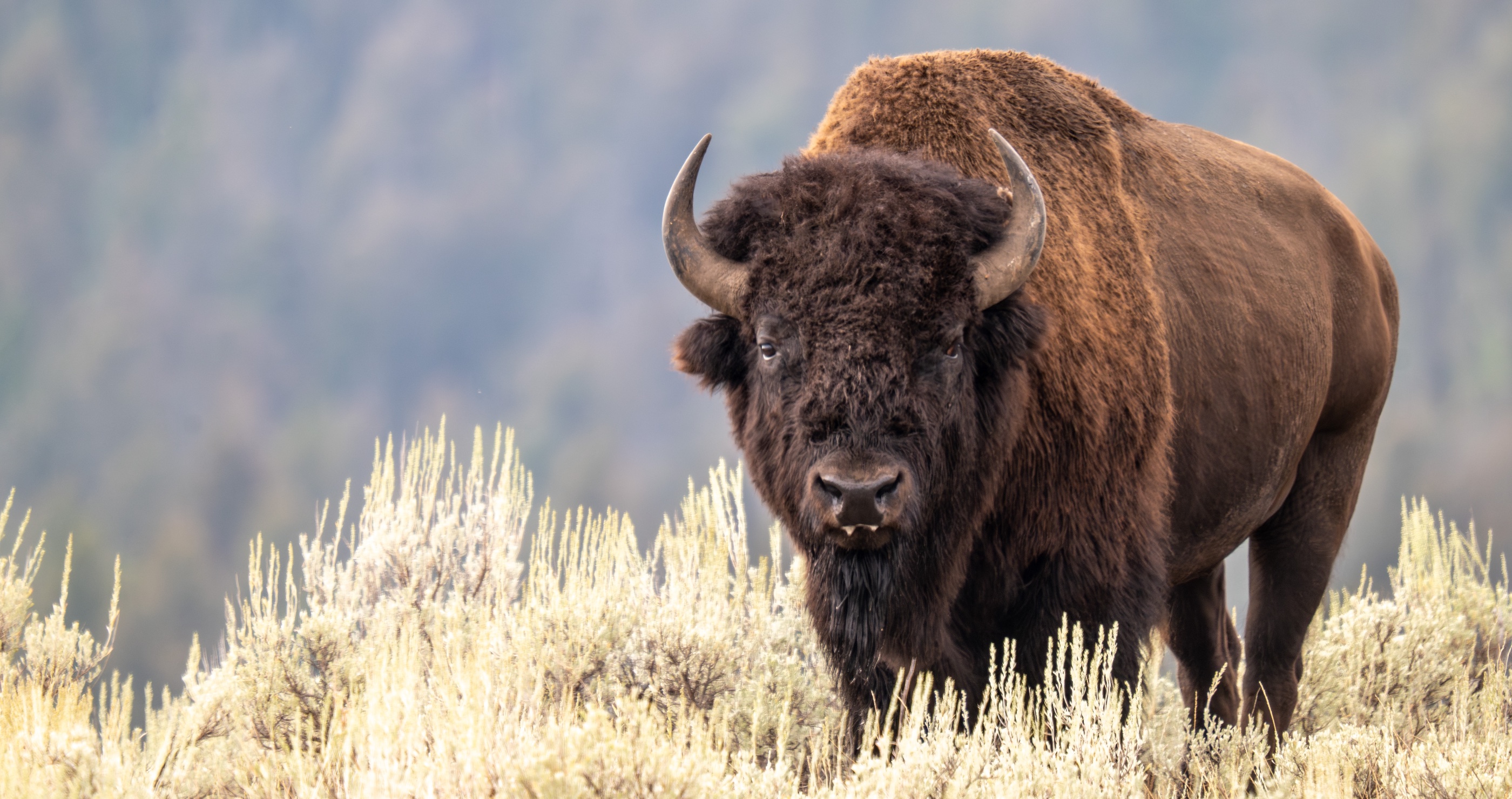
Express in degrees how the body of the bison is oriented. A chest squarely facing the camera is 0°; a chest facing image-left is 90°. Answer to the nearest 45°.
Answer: approximately 45°
